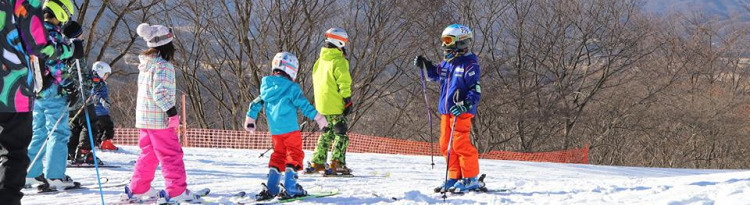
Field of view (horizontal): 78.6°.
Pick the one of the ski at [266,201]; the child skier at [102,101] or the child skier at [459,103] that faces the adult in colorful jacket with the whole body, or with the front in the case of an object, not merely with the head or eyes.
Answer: the child skier at [459,103]

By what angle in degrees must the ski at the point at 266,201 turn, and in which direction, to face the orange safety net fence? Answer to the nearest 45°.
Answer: approximately 90° to its left

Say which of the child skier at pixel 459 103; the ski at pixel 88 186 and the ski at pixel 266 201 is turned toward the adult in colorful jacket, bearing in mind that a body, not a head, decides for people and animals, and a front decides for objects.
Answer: the child skier

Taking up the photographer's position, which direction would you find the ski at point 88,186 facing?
facing to the right of the viewer

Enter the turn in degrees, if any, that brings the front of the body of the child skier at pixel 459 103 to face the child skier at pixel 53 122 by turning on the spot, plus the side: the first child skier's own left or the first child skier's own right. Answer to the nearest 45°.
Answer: approximately 45° to the first child skier's own right

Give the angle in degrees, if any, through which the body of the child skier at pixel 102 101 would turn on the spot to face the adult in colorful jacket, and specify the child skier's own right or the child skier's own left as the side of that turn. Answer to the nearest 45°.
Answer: approximately 90° to the child skier's own right

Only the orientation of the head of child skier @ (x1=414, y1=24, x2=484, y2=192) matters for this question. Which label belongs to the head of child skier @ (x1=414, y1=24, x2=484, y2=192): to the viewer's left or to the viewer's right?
to the viewer's left

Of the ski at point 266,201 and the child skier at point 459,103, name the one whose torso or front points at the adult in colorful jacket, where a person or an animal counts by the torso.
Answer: the child skier

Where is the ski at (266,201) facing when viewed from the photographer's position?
facing to the right of the viewer

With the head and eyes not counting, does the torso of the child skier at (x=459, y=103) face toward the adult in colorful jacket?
yes
